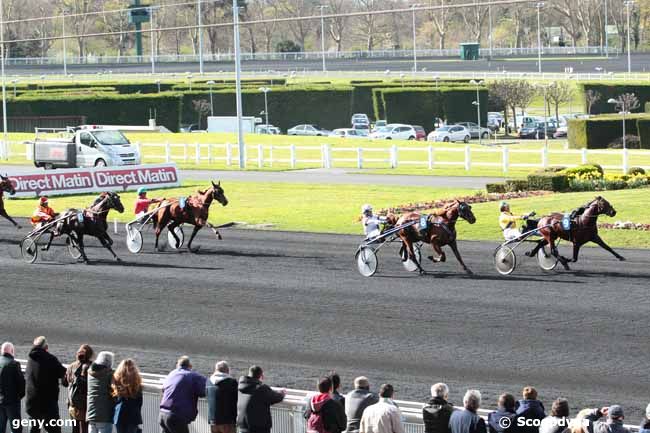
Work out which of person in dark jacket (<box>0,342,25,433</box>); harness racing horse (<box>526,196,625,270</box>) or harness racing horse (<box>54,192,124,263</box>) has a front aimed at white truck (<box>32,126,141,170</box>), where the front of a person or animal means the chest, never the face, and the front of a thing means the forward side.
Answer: the person in dark jacket

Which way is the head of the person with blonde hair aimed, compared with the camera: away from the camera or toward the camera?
away from the camera

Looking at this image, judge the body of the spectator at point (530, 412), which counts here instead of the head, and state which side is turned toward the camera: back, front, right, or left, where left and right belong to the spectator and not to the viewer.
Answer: back

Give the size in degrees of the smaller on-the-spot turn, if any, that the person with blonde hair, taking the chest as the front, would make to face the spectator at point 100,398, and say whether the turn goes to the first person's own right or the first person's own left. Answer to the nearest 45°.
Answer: approximately 45° to the first person's own left

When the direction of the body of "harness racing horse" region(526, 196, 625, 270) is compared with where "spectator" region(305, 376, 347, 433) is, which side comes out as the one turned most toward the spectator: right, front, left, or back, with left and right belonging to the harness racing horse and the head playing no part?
right

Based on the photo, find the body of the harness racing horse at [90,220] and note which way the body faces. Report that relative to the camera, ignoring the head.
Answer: to the viewer's right

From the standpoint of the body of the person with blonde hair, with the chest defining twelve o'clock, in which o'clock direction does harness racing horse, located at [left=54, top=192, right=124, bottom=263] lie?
The harness racing horse is roughly at 12 o'clock from the person with blonde hair.

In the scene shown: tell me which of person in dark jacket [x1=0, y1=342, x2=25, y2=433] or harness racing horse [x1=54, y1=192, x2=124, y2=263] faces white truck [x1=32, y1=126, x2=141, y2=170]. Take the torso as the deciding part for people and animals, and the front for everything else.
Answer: the person in dark jacket

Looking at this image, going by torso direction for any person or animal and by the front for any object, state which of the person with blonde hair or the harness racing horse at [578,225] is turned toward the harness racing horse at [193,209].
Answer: the person with blonde hair

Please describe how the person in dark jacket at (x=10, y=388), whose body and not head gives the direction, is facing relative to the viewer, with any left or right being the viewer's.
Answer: facing away from the viewer

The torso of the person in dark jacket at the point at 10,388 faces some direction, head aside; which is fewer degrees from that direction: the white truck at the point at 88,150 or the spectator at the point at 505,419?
the white truck

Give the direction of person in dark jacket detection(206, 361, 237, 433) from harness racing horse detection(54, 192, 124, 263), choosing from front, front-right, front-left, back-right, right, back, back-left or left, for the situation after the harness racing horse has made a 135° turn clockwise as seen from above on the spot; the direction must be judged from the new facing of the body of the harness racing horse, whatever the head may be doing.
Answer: front-left

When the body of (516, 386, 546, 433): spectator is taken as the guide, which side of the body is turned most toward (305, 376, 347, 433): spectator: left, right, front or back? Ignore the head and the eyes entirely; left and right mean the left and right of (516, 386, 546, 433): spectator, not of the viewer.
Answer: left

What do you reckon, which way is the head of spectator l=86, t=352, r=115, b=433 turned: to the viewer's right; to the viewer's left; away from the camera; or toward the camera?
away from the camera

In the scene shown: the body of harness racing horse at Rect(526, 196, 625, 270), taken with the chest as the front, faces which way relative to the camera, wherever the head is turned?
to the viewer's right

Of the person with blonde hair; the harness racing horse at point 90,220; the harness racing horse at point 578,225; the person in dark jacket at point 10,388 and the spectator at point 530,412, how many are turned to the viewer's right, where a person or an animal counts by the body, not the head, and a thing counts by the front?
2

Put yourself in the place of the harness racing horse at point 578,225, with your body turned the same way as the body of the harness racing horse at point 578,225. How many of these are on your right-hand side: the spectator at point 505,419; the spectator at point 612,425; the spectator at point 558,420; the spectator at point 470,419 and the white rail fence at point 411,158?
4

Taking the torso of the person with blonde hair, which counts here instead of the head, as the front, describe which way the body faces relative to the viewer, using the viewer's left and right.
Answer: facing away from the viewer

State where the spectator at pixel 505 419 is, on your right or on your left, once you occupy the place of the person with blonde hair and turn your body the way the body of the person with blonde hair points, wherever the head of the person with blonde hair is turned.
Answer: on your right

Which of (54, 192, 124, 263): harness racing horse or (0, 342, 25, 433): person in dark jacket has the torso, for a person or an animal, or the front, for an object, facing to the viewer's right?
the harness racing horse
